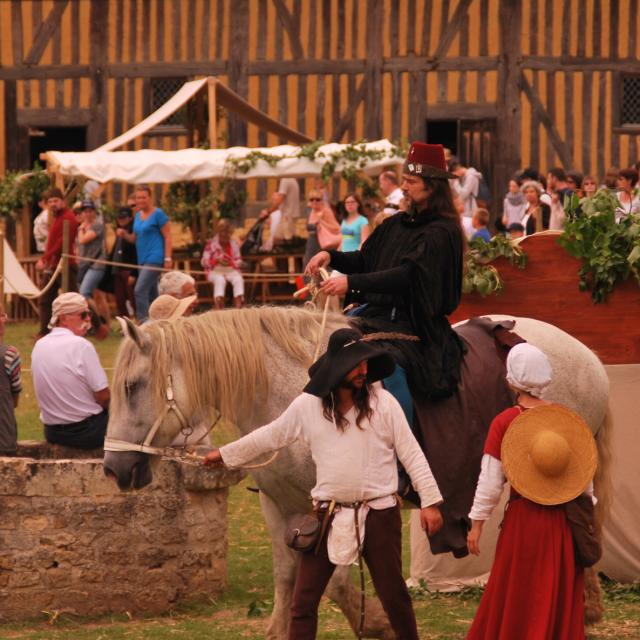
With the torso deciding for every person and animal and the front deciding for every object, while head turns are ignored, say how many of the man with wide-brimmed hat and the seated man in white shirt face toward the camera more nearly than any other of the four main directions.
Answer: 1

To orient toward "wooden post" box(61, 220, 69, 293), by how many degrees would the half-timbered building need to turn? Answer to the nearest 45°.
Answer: approximately 45° to its right

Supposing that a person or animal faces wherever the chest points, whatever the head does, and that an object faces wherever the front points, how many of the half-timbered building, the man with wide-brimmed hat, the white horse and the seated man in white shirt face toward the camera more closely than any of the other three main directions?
2

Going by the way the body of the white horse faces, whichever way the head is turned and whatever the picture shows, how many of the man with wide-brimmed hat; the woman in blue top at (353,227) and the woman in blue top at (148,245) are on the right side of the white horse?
2

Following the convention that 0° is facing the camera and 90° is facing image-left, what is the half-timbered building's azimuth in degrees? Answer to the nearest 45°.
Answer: approximately 0°

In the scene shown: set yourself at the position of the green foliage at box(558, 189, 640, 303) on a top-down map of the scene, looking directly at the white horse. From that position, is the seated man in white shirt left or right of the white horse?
right

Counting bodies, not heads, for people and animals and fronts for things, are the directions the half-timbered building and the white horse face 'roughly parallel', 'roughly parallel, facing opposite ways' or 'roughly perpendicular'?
roughly perpendicular

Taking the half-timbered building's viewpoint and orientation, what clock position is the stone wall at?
The stone wall is roughly at 12 o'clock from the half-timbered building.

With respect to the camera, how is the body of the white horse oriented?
to the viewer's left

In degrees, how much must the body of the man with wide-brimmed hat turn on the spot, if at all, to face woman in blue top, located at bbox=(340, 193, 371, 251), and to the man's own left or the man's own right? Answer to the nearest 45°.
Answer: approximately 180°

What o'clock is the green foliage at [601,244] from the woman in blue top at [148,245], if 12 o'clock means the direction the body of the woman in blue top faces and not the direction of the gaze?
The green foliage is roughly at 10 o'clock from the woman in blue top.

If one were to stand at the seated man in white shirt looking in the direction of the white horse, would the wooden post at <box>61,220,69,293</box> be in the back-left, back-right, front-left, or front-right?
back-left
